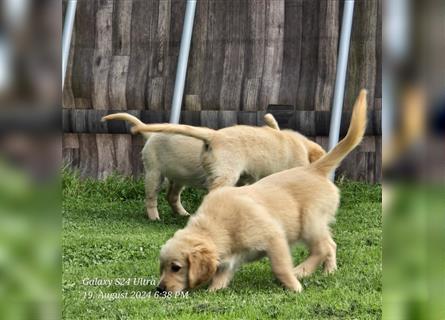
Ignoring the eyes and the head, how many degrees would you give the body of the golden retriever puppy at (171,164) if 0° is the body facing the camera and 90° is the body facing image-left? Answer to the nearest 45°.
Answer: approximately 270°

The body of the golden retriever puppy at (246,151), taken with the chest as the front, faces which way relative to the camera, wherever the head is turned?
to the viewer's right

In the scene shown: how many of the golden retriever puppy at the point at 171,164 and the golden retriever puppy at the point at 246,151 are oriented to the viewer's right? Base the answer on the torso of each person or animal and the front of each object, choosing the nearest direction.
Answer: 2
